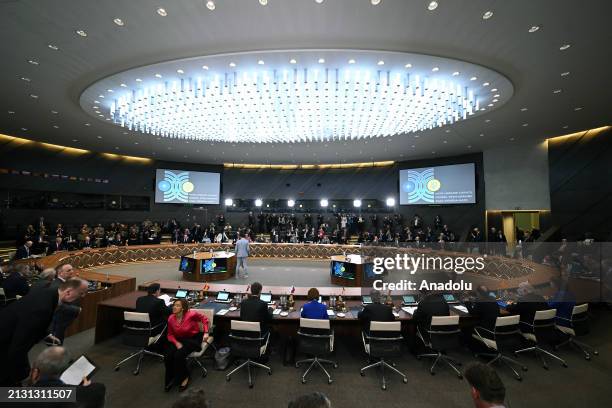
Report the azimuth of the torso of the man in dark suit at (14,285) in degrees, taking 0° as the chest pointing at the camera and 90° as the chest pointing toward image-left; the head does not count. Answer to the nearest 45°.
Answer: approximately 270°

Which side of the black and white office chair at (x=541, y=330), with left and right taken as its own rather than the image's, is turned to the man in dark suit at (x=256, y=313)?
left

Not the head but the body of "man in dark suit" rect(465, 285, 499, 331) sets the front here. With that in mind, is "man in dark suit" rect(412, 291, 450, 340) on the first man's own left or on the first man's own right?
on the first man's own left

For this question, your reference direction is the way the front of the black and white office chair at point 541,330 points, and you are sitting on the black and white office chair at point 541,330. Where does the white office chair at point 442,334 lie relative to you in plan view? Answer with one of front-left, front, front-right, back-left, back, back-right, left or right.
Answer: left

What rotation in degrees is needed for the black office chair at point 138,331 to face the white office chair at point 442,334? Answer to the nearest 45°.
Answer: approximately 90° to its right

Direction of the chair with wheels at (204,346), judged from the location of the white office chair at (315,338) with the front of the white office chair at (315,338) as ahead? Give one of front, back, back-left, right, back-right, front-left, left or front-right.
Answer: left

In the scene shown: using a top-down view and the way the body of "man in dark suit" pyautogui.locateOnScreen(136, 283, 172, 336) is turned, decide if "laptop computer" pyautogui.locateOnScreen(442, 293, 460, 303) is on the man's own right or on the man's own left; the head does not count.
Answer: on the man's own right

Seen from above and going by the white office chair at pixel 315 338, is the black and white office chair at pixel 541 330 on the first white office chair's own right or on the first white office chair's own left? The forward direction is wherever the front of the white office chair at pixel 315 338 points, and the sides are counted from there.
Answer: on the first white office chair's own right

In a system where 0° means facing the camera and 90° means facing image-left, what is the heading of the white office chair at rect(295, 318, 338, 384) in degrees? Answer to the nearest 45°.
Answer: approximately 180°

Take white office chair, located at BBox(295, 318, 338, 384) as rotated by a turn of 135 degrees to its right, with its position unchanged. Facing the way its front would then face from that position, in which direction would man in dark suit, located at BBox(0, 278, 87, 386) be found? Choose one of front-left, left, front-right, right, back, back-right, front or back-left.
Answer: right

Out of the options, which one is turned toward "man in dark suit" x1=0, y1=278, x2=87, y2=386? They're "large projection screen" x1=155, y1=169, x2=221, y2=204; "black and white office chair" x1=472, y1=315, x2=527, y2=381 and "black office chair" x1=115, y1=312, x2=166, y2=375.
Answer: the large projection screen

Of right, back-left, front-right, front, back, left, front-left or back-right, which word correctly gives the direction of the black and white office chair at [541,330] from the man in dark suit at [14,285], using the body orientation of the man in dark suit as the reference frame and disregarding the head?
front-right

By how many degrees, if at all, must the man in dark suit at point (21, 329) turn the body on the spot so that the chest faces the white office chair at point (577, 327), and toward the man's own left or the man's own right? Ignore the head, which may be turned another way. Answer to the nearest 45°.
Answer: approximately 45° to the man's own right

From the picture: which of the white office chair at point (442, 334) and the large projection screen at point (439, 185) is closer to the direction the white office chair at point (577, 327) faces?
the large projection screen
